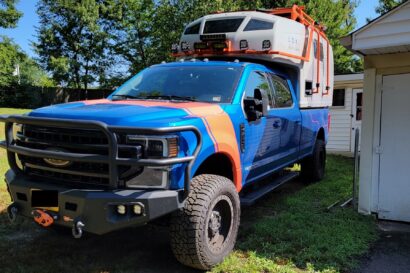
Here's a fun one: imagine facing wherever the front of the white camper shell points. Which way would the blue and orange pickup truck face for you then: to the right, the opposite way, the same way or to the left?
the same way

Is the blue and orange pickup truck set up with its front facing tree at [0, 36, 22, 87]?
no

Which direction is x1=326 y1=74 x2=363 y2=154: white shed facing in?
toward the camera

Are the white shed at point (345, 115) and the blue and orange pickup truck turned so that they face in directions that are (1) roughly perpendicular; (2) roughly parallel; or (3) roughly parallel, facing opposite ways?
roughly parallel

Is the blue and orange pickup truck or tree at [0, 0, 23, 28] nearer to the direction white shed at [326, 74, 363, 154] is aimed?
the blue and orange pickup truck

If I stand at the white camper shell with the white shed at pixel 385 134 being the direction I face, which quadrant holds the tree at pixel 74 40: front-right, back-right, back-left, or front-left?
back-left

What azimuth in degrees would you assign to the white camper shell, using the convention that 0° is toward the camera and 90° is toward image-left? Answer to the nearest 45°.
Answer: approximately 45°

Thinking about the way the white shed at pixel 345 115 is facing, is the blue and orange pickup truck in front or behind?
in front

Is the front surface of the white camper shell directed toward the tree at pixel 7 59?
no

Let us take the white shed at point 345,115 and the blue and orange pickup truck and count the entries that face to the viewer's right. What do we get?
0

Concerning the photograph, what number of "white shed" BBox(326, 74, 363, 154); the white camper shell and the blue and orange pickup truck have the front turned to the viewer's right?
0

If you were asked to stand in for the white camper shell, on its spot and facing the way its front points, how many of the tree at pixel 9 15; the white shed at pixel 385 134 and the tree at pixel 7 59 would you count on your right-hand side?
2

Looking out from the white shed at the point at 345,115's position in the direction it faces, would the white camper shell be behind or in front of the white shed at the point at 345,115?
in front

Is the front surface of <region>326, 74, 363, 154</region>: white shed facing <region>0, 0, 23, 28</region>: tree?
no
